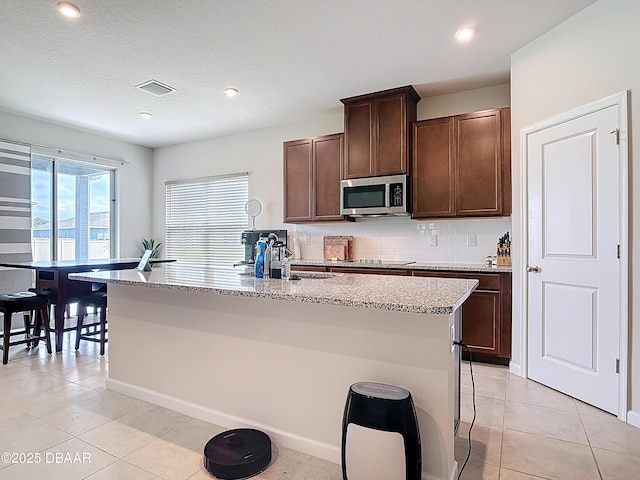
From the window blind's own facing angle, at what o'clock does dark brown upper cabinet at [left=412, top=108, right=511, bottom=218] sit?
The dark brown upper cabinet is roughly at 9 o'clock from the window blind.

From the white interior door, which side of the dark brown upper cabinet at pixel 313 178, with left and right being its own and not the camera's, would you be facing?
left

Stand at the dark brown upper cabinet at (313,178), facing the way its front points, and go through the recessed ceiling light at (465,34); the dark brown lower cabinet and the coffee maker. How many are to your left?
2

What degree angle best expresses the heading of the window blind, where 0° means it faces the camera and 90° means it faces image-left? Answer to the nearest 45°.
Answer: approximately 45°

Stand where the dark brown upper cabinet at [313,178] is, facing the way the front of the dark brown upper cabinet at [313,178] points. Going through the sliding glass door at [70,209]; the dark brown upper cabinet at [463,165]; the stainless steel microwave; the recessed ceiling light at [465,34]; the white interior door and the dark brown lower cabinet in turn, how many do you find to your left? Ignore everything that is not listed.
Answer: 5

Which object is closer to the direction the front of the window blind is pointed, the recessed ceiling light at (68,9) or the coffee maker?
the recessed ceiling light

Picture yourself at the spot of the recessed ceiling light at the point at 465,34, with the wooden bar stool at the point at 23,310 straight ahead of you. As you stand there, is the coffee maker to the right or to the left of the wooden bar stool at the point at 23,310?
right

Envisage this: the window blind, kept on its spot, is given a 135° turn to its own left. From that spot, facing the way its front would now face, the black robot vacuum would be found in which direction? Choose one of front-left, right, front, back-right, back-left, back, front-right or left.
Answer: right

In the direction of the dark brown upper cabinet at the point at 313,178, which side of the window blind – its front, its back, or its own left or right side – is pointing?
left

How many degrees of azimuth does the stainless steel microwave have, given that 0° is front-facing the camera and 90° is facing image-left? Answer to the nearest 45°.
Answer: approximately 0°

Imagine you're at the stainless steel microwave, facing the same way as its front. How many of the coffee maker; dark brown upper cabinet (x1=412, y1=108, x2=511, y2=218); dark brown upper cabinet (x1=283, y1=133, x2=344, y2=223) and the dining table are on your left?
1
